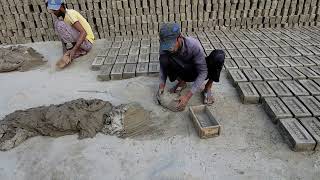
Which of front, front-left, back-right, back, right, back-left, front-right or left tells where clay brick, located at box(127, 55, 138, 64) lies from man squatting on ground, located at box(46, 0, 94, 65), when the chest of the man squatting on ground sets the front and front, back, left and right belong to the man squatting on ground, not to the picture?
back-left

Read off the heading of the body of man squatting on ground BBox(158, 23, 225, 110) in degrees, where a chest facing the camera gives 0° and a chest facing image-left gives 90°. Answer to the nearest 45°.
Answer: approximately 45°

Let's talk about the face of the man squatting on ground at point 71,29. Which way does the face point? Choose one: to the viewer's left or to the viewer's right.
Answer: to the viewer's left

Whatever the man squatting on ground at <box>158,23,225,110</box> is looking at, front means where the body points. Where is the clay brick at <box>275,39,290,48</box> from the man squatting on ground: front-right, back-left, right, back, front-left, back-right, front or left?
back

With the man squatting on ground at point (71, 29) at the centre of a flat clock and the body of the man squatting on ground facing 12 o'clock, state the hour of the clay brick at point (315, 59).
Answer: The clay brick is roughly at 7 o'clock from the man squatting on ground.

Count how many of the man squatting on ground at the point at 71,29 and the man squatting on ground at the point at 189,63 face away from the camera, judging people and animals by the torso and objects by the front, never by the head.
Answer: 0

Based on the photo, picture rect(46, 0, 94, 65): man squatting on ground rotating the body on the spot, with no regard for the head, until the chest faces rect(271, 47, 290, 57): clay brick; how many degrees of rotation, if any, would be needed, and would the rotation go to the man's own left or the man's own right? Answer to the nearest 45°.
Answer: approximately 180°

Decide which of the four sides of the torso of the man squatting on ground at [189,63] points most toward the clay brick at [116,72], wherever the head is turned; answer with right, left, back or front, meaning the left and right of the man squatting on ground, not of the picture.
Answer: right

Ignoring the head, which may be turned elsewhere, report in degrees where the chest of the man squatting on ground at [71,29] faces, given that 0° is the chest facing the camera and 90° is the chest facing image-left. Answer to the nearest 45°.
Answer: approximately 90°

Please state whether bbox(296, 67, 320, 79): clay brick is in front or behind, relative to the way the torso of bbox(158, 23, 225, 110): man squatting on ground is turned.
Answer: behind

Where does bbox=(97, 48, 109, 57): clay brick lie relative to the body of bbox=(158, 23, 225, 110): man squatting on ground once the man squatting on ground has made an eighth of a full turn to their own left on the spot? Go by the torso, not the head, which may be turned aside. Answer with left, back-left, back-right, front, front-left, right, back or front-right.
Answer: back-right

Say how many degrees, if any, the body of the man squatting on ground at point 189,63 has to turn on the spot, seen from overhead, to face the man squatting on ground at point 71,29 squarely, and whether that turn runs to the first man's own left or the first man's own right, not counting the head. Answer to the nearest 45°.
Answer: approximately 90° to the first man's own right
